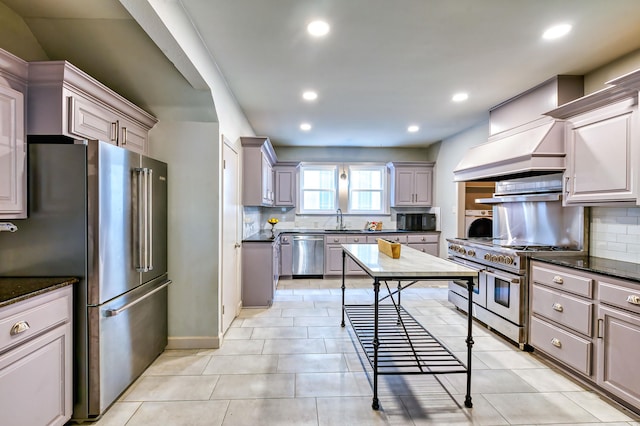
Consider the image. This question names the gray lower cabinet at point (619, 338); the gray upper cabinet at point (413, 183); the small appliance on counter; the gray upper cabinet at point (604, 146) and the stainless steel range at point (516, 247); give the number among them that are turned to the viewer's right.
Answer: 0

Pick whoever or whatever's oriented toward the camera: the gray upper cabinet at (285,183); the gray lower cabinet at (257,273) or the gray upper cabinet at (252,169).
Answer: the gray upper cabinet at (285,183)

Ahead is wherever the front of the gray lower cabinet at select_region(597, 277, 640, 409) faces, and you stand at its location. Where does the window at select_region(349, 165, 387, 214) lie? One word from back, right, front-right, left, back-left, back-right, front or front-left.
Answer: right

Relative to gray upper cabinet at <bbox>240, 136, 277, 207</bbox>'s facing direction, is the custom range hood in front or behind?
in front

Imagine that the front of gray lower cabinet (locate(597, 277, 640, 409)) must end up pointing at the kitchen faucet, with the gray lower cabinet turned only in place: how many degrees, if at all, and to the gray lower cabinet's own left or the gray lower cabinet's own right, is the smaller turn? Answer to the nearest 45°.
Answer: approximately 90° to the gray lower cabinet's own right

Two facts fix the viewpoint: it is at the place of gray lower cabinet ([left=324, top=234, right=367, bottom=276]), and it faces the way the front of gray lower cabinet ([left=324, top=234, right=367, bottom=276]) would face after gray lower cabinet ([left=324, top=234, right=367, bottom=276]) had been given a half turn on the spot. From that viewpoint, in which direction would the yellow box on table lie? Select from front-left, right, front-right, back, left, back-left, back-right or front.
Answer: back

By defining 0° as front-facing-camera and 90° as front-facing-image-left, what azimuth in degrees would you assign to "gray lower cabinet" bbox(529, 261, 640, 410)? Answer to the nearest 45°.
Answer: approximately 45°

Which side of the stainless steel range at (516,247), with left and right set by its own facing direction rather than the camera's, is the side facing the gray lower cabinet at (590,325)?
left

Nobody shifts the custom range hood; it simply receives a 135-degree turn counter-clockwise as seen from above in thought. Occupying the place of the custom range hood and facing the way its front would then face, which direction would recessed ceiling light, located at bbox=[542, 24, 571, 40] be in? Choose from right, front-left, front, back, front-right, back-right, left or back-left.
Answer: right

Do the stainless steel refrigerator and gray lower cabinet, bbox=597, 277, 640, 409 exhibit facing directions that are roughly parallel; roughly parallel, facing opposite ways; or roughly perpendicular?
roughly parallel, facing opposite ways

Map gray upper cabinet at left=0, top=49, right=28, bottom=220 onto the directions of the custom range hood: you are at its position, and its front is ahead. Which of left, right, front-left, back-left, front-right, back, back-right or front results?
front

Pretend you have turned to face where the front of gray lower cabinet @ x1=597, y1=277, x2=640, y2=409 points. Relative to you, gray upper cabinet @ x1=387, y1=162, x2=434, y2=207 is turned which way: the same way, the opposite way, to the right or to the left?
to the left

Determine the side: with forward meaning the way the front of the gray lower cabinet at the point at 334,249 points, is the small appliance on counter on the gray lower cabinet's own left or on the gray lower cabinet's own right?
on the gray lower cabinet's own left

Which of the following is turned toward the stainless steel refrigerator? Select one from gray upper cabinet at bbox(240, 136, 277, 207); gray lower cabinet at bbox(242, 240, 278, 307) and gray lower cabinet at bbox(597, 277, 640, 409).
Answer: gray lower cabinet at bbox(597, 277, 640, 409)

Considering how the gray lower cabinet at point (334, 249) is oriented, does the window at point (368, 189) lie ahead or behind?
behind

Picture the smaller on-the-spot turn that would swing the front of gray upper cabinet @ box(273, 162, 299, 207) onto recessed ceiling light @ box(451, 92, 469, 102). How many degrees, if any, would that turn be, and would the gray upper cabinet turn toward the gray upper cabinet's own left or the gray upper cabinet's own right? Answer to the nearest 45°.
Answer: approximately 45° to the gray upper cabinet's own left

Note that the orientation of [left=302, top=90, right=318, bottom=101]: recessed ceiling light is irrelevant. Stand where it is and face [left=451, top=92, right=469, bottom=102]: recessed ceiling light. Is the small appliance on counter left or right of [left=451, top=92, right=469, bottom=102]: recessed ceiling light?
left

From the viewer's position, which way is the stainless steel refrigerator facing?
facing the viewer and to the right of the viewer

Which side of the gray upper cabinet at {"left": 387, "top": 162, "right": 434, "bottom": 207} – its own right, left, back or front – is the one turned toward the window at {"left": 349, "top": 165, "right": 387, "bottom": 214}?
right

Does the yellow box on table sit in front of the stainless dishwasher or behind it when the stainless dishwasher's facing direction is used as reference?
in front

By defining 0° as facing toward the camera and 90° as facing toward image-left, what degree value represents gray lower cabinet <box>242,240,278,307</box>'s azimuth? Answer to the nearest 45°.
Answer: approximately 270°

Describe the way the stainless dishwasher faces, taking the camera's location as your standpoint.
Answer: facing the viewer
